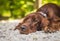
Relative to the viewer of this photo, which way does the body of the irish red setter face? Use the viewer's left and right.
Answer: facing the viewer and to the left of the viewer
